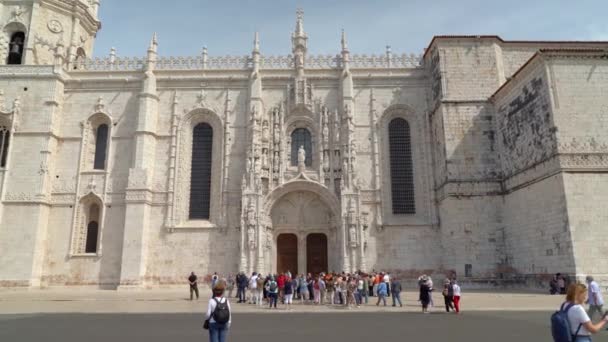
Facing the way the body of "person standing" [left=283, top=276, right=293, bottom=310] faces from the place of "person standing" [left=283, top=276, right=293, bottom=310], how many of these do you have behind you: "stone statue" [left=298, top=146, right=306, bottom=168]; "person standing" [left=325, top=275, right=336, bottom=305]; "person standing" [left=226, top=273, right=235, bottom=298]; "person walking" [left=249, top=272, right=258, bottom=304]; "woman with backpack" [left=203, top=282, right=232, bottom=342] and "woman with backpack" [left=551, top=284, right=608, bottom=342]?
2

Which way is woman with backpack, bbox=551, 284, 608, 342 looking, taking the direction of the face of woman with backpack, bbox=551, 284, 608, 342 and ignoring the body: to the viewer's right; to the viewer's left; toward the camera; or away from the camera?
to the viewer's right

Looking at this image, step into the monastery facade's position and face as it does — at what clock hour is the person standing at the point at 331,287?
The person standing is roughly at 11 o'clock from the monastery facade.

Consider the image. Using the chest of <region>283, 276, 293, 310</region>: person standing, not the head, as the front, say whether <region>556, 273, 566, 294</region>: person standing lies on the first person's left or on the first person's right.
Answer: on the first person's right

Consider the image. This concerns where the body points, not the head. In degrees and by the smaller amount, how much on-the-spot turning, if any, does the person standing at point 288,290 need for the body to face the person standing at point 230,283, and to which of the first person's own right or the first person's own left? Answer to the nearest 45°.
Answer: approximately 45° to the first person's own left

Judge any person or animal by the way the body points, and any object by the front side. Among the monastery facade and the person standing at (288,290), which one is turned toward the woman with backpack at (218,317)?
the monastery facade

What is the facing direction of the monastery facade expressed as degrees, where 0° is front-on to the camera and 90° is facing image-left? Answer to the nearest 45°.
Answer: approximately 0°

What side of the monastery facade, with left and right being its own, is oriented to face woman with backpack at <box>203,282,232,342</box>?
front

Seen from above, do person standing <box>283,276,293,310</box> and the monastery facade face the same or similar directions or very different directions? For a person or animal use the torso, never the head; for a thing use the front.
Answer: very different directions

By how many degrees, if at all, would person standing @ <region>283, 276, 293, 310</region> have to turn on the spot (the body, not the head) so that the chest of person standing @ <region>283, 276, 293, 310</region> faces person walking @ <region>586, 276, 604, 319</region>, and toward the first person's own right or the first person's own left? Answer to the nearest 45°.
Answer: approximately 135° to the first person's own right

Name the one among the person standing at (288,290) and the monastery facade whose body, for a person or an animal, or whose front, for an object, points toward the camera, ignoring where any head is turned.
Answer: the monastery facade

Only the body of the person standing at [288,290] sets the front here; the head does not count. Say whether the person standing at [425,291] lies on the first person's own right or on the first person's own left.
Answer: on the first person's own right

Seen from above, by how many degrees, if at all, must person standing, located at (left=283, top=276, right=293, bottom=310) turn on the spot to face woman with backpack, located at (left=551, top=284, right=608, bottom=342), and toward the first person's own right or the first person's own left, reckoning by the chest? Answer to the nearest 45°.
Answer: approximately 180°

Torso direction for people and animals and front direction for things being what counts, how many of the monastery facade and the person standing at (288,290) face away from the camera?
1

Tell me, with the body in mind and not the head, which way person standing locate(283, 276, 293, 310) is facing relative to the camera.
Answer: away from the camera

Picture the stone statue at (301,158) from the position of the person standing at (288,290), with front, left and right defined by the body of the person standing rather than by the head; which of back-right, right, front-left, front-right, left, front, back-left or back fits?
front
